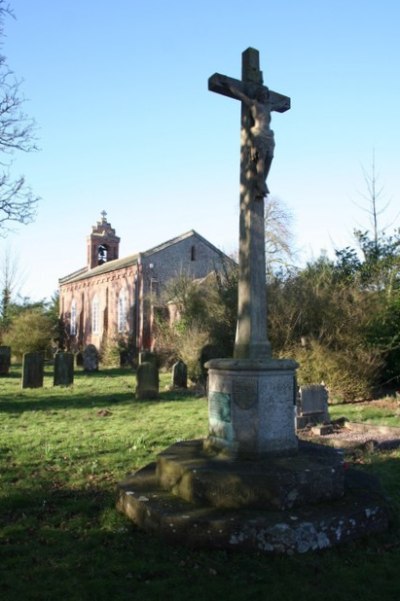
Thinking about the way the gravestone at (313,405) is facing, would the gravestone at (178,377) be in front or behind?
behind

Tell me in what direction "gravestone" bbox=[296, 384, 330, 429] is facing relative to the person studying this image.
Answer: facing the viewer and to the right of the viewer

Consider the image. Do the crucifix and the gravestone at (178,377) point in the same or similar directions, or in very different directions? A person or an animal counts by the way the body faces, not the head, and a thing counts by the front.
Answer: same or similar directions

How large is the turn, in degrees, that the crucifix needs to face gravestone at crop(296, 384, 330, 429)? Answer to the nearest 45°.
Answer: approximately 135° to its left

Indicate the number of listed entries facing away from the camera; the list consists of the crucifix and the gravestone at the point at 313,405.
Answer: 0

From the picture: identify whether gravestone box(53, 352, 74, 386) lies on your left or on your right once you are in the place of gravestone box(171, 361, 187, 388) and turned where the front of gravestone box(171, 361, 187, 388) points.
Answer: on your right

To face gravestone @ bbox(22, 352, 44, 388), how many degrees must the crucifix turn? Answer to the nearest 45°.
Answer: approximately 180°

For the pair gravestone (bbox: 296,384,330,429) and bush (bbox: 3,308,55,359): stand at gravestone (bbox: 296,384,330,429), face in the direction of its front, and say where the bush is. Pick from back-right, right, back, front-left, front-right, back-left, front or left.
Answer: back
